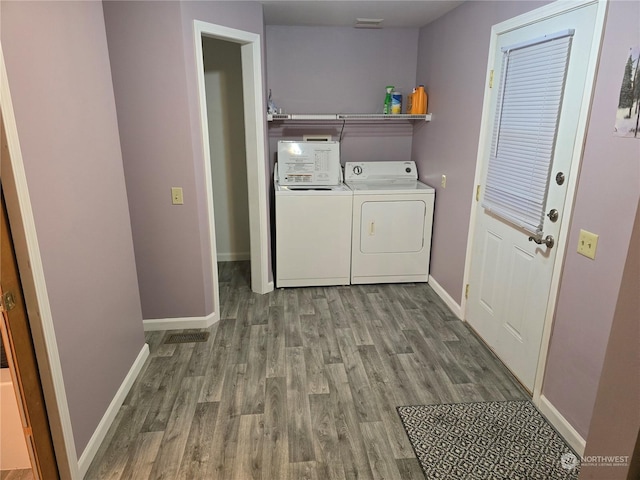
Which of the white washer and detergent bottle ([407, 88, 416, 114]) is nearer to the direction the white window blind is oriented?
the white washer

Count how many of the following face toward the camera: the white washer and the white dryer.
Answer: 2

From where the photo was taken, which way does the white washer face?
toward the camera

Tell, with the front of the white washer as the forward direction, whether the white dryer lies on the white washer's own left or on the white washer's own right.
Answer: on the white washer's own left

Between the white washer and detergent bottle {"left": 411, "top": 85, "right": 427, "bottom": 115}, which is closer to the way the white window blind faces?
the white washer

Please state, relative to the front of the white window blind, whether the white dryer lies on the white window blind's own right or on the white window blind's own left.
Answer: on the white window blind's own right

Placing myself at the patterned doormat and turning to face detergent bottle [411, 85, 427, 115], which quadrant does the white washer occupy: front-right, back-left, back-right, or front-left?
front-left

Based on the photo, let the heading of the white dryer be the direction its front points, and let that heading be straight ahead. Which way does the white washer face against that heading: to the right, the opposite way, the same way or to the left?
the same way

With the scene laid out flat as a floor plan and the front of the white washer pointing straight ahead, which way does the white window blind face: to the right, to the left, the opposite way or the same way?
to the right

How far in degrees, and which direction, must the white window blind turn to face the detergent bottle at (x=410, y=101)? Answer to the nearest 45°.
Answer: approximately 90° to its right

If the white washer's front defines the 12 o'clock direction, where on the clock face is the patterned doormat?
The patterned doormat is roughly at 11 o'clock from the white washer.

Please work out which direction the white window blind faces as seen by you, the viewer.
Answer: facing the viewer and to the left of the viewer

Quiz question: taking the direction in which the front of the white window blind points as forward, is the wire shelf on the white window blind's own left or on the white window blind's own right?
on the white window blind's own right

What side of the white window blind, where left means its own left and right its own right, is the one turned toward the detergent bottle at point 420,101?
right

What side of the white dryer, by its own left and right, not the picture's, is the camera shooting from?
front
